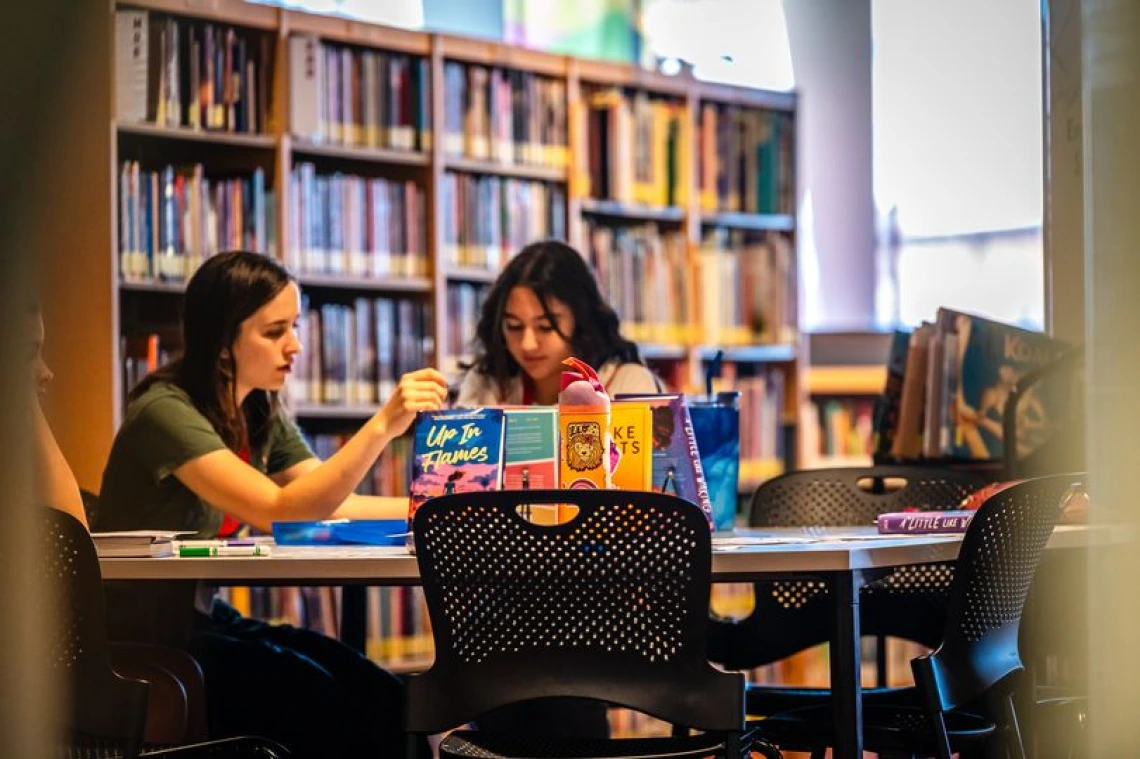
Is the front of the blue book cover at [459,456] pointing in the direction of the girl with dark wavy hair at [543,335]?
no

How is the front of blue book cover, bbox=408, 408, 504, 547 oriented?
toward the camera

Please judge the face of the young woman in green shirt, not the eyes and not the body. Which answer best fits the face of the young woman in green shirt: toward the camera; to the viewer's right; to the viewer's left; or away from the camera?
to the viewer's right

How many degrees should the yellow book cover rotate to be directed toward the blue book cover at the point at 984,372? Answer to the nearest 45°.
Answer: approximately 135° to its left

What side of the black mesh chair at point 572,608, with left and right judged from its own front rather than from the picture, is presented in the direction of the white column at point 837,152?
front

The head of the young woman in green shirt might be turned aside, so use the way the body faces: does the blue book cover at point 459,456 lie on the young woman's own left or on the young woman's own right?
on the young woman's own right

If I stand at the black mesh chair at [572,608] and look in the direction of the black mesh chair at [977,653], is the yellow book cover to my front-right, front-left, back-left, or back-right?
front-left

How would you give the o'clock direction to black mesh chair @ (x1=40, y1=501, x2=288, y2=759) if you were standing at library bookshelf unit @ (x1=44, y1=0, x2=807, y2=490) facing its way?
The black mesh chair is roughly at 2 o'clock from the library bookshelf unit.

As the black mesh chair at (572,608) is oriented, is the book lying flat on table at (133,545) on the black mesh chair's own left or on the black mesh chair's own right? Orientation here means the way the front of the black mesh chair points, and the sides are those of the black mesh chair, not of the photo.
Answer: on the black mesh chair's own left

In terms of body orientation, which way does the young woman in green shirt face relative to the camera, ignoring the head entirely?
to the viewer's right

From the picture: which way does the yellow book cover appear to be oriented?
toward the camera

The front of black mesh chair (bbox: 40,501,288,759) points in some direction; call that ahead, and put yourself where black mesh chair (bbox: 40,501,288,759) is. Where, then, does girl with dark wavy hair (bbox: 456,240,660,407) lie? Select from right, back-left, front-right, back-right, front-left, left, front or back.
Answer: front-left

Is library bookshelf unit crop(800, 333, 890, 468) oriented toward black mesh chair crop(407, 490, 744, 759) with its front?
yes

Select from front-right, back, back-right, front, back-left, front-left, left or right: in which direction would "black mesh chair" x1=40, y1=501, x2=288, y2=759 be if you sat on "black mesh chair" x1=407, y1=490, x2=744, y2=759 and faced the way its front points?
left

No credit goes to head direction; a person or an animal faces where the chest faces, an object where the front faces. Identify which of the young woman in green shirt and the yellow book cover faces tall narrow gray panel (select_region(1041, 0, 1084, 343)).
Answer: the young woman in green shirt

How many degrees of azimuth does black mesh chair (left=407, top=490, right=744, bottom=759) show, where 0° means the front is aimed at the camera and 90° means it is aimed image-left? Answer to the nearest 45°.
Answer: approximately 180°
